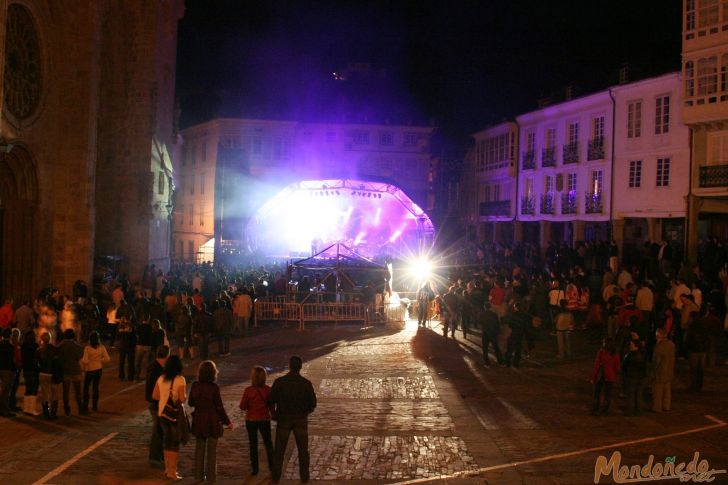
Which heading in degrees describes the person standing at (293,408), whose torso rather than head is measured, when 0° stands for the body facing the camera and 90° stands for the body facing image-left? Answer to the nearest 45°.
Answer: approximately 180°

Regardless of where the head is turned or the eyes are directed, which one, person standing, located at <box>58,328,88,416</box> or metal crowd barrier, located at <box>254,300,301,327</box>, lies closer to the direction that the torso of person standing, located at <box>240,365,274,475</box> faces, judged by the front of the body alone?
the metal crowd barrier

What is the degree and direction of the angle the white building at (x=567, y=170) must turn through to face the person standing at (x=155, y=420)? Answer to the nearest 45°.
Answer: approximately 45° to its left

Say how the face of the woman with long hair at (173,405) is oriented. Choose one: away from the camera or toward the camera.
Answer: away from the camera

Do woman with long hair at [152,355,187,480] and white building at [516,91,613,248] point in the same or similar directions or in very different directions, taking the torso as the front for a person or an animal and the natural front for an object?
very different directions

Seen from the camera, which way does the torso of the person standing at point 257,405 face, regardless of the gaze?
away from the camera

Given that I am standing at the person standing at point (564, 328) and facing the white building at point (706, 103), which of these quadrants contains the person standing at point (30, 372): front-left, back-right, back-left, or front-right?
back-left

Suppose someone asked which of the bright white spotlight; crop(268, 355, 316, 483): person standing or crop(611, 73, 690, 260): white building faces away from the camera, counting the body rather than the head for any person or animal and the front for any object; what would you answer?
the person standing

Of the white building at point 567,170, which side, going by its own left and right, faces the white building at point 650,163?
left

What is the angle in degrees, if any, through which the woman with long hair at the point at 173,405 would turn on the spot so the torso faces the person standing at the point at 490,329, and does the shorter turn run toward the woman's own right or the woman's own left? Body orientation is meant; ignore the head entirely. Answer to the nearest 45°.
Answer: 0° — they already face them

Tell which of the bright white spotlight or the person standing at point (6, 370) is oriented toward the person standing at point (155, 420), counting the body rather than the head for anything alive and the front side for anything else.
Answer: the bright white spotlight

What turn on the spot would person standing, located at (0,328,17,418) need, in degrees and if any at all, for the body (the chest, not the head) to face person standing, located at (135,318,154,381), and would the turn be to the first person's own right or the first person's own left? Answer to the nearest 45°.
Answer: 0° — they already face them

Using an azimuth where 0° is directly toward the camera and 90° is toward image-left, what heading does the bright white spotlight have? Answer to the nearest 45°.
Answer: approximately 0°
